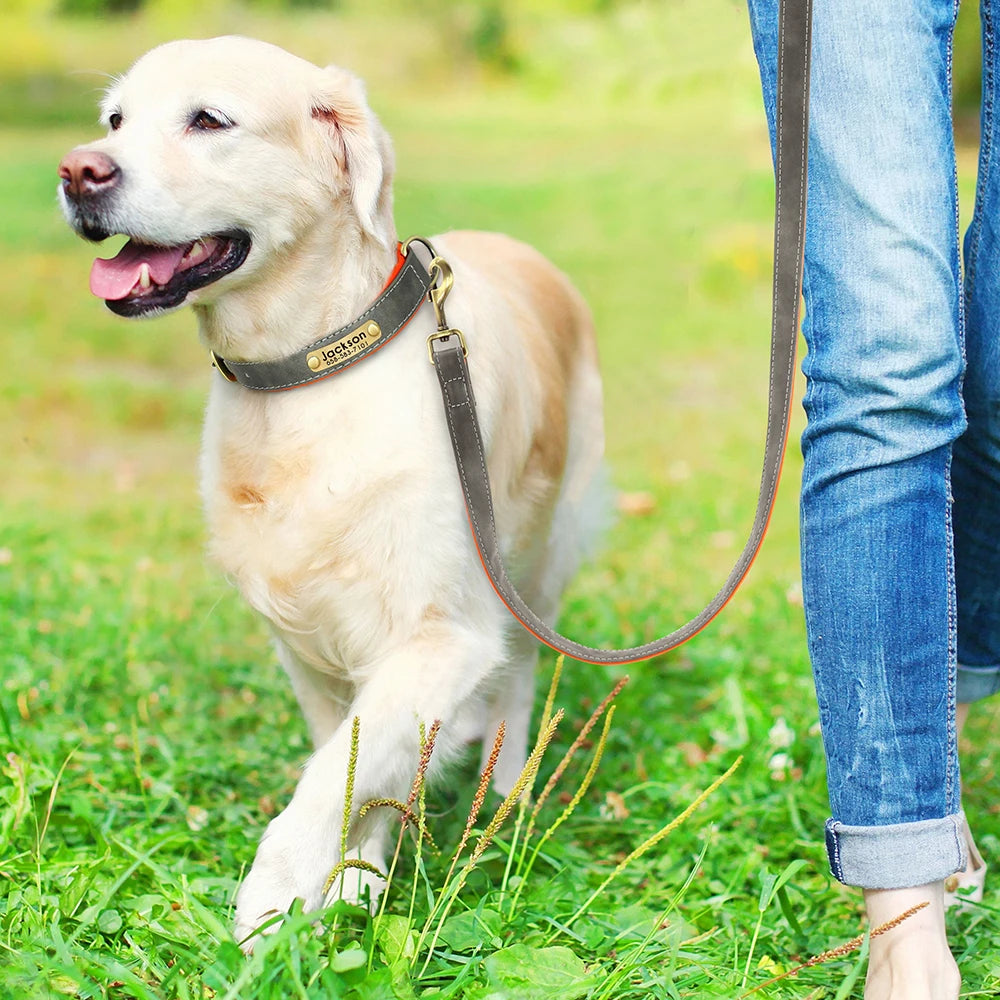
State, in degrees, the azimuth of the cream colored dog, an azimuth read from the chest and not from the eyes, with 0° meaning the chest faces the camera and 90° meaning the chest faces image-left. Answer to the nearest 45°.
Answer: approximately 45°
